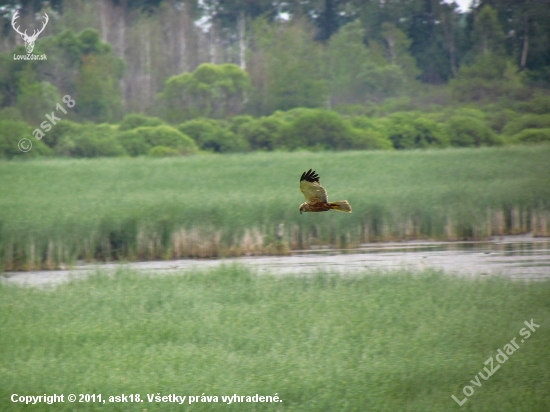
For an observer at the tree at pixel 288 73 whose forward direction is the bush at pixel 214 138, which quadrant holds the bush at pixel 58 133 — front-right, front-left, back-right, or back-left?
front-right

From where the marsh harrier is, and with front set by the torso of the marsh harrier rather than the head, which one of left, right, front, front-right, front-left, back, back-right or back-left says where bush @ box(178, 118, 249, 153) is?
right

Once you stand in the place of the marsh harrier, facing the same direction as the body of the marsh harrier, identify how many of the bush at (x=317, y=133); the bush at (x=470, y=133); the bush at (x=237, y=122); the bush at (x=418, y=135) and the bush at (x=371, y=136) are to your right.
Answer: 5

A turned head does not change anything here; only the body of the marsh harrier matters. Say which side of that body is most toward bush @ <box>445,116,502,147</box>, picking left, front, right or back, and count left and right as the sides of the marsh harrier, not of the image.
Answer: right

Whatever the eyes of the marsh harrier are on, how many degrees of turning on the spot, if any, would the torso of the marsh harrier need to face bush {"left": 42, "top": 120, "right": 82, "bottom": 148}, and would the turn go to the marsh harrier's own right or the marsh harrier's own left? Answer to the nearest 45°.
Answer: approximately 45° to the marsh harrier's own right

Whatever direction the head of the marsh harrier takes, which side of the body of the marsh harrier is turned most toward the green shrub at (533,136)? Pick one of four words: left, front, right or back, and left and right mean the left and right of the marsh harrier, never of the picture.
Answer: right

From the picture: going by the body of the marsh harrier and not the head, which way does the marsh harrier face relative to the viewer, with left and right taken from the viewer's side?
facing to the left of the viewer

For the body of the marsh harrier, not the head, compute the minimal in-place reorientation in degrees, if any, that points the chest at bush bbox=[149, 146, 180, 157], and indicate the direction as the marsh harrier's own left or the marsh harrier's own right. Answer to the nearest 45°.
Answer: approximately 90° to the marsh harrier's own right

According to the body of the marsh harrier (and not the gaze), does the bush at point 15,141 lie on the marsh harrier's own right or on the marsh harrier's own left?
on the marsh harrier's own right

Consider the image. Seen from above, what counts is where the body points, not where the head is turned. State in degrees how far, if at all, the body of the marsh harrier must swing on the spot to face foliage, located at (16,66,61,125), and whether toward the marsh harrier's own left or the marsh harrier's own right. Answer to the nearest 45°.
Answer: approximately 45° to the marsh harrier's own right

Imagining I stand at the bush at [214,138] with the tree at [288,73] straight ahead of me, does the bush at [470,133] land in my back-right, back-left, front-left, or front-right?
front-right

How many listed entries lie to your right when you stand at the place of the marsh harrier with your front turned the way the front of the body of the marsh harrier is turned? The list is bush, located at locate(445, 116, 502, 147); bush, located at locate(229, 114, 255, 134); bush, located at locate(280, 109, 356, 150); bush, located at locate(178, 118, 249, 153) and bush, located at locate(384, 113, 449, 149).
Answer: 5

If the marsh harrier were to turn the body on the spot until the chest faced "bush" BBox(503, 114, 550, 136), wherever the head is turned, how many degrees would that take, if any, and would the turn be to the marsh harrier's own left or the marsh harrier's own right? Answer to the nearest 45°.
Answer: approximately 90° to the marsh harrier's own right

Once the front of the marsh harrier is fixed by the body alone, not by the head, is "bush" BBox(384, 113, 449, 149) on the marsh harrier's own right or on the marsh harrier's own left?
on the marsh harrier's own right
